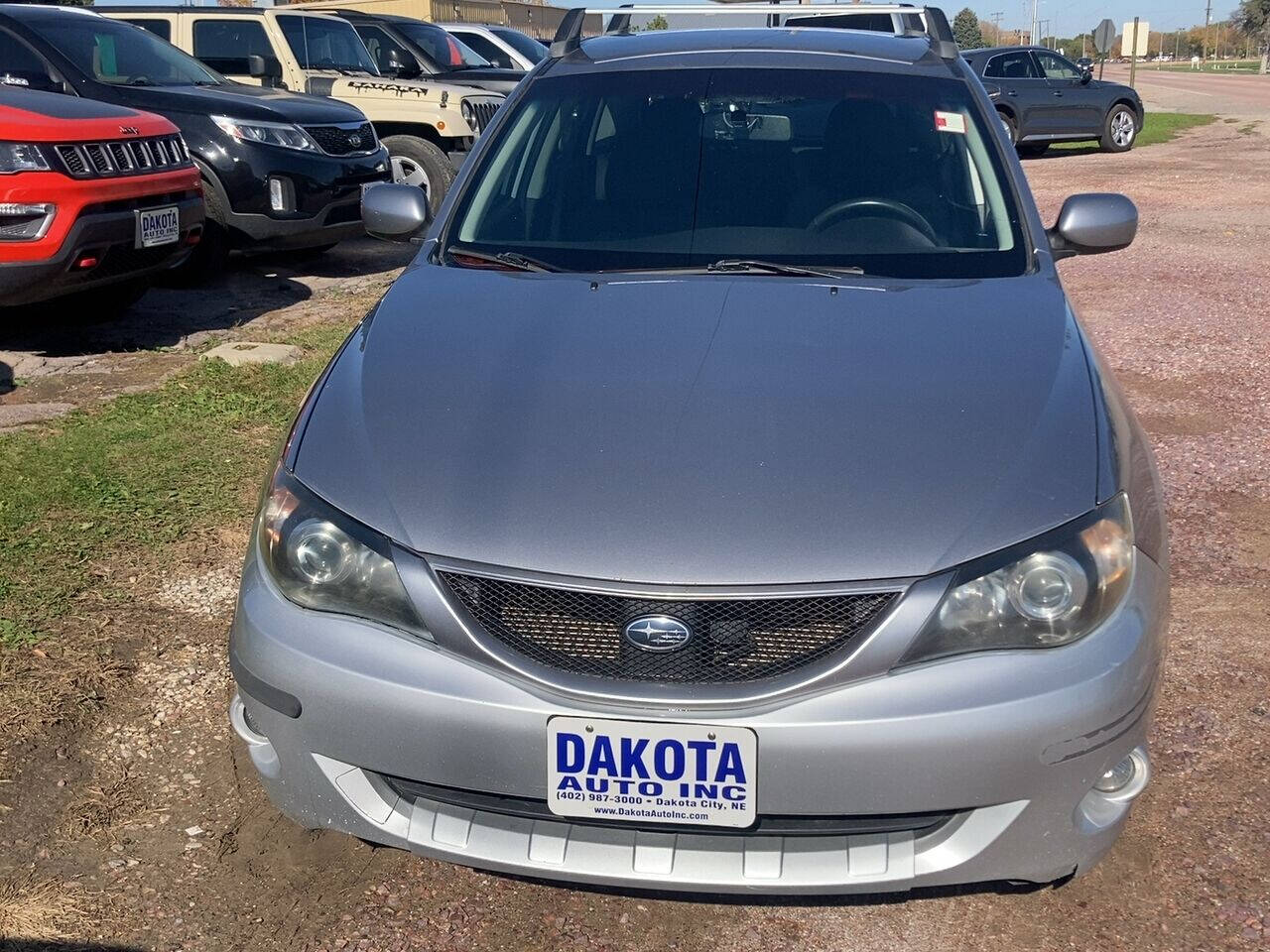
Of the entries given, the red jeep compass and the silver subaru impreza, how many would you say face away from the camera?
0

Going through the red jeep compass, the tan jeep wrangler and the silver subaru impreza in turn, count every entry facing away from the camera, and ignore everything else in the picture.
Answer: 0

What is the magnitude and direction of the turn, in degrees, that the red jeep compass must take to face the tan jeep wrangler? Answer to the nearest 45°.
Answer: approximately 90° to its left

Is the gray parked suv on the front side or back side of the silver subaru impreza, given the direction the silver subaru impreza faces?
on the back side

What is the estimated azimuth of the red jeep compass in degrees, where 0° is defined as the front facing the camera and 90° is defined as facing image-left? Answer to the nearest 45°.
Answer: approximately 315°

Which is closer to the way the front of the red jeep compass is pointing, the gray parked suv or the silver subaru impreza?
the silver subaru impreza

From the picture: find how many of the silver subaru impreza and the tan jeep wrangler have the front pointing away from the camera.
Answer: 0

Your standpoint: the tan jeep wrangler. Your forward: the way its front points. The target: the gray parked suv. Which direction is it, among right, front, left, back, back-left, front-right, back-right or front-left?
left

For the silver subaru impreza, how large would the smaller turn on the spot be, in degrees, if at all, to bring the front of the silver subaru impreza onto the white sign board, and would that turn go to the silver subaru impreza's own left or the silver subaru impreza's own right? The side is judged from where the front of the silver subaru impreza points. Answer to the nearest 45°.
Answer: approximately 180°

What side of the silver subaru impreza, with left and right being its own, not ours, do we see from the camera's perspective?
front

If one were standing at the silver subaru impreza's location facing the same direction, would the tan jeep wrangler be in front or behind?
behind

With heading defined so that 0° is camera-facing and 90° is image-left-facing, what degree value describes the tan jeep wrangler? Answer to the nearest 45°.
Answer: approximately 315°

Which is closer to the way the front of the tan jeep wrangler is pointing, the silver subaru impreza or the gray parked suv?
the silver subaru impreza

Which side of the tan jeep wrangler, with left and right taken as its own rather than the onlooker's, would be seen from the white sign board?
left
